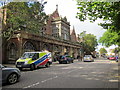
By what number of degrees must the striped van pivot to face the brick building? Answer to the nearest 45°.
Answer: approximately 135° to its right

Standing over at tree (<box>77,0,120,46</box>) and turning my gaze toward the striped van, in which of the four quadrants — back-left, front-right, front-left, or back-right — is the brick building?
front-right

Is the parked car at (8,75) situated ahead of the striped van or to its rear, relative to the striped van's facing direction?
ahead

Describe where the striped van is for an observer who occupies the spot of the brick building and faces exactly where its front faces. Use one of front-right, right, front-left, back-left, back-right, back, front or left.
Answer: front-right

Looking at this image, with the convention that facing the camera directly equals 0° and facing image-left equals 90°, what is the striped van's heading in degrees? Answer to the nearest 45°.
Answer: approximately 45°

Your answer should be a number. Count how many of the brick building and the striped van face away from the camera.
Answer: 0

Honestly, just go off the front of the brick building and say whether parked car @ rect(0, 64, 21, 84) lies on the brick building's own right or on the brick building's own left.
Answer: on the brick building's own right

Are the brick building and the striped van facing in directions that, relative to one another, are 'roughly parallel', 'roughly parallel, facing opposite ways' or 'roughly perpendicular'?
roughly perpendicular
